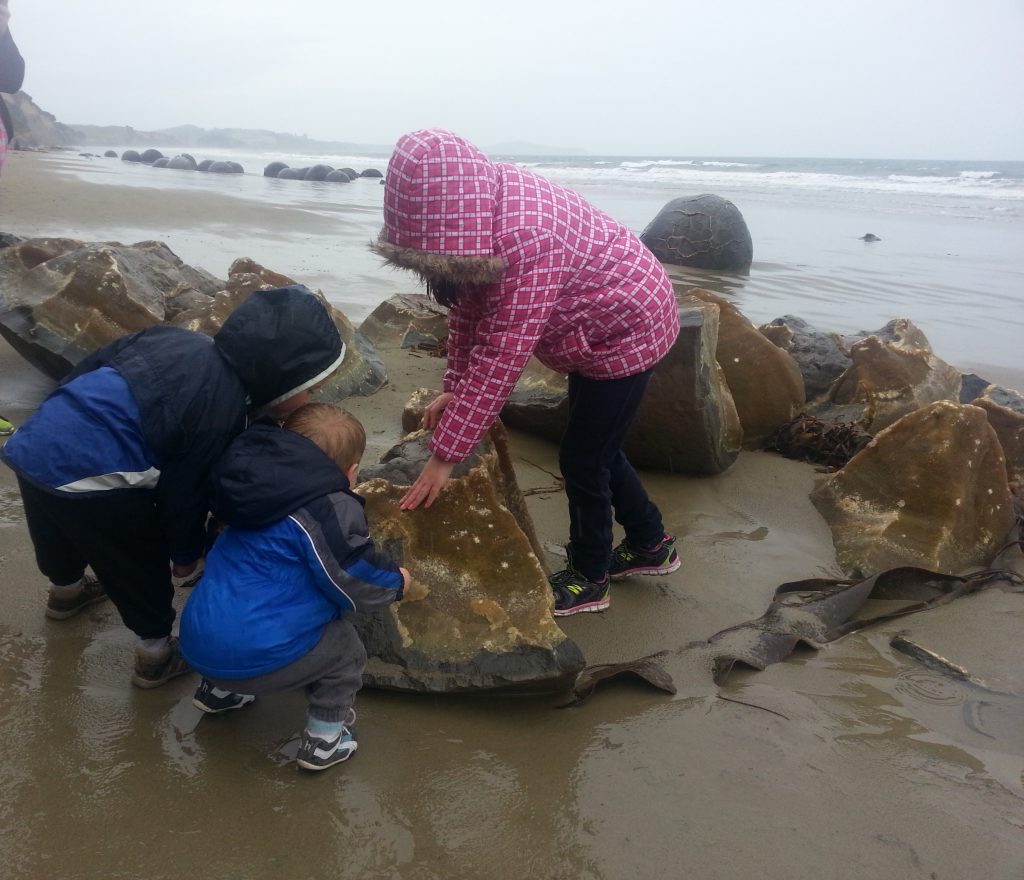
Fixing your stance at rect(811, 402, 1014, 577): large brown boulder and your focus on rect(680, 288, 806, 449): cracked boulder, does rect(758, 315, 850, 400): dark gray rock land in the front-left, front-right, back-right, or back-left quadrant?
front-right

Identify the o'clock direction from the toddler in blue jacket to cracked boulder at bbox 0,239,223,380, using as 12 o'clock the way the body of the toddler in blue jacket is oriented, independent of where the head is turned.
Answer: The cracked boulder is roughly at 10 o'clock from the toddler in blue jacket.

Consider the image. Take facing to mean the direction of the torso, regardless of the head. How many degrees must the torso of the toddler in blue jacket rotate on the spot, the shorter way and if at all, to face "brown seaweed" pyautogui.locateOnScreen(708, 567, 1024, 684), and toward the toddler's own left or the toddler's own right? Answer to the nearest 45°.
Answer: approximately 45° to the toddler's own right

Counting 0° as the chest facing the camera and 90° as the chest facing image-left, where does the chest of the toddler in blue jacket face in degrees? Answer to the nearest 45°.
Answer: approximately 225°

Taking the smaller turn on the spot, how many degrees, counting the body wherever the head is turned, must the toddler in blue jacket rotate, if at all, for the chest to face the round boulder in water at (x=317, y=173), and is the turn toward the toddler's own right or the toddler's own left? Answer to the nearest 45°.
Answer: approximately 45° to the toddler's own left

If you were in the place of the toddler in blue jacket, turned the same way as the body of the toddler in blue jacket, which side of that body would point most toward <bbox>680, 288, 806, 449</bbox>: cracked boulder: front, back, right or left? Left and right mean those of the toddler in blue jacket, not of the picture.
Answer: front

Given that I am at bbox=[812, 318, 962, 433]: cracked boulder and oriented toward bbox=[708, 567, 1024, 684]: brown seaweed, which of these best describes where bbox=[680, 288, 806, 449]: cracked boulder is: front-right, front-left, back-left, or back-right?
front-right

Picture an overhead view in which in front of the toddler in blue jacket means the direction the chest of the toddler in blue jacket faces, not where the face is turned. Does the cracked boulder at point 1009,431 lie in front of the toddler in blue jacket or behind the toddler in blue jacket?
in front

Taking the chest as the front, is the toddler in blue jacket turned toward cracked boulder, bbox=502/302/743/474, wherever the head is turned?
yes

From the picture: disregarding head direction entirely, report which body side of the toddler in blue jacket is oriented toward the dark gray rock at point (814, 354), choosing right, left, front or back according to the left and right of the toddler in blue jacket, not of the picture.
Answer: front

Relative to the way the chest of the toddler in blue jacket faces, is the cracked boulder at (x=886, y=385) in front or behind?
in front

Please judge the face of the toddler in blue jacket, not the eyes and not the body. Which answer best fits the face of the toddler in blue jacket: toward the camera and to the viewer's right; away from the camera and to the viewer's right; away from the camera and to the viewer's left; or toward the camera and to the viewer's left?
away from the camera and to the viewer's right

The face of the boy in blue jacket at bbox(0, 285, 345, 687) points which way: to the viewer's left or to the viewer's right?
to the viewer's right

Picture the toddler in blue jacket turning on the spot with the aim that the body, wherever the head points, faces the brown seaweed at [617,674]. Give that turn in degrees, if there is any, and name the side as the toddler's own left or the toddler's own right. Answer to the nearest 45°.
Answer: approximately 45° to the toddler's own right
